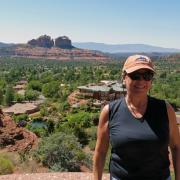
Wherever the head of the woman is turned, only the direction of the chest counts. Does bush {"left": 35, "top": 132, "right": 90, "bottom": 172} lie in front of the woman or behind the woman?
behind

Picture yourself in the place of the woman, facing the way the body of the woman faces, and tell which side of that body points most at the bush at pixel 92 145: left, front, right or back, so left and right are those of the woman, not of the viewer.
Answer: back

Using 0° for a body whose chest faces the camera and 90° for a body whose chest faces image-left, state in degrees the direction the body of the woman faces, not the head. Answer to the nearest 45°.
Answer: approximately 0°

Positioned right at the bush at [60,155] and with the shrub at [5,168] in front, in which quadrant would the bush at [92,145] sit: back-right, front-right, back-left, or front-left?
back-right
